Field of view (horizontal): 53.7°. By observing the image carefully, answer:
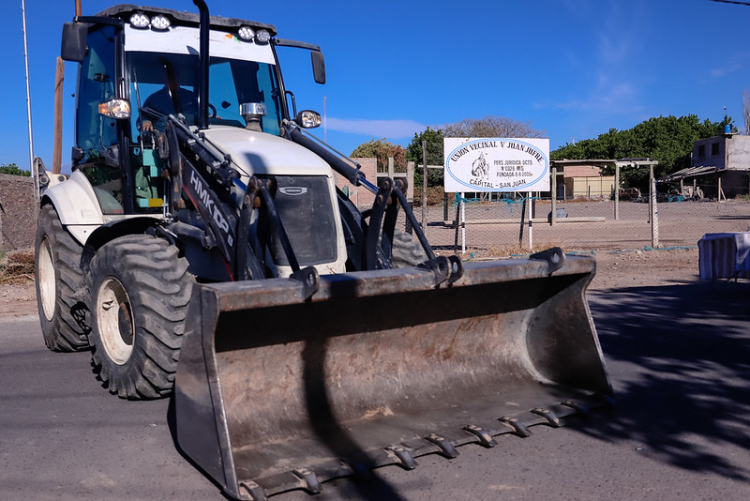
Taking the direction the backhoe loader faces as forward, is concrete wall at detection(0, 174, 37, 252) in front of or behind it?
behind

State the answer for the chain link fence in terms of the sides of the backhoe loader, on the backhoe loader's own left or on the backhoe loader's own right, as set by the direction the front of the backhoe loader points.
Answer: on the backhoe loader's own left

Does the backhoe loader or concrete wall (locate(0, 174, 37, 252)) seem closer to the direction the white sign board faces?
the backhoe loader

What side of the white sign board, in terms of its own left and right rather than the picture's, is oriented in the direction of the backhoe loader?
front

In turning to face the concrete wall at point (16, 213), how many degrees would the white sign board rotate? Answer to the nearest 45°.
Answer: approximately 90° to its right

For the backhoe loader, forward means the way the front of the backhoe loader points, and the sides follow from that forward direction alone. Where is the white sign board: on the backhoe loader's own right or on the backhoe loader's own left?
on the backhoe loader's own left

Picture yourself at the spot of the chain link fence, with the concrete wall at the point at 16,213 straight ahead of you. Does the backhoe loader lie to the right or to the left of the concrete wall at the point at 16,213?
left

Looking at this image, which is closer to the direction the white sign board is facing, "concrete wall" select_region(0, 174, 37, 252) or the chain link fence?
the concrete wall

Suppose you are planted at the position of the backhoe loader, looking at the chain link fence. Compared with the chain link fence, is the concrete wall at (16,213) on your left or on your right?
left

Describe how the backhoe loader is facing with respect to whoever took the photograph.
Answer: facing the viewer and to the right of the viewer

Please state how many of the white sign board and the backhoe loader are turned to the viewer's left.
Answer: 0

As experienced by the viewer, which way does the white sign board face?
facing the viewer
